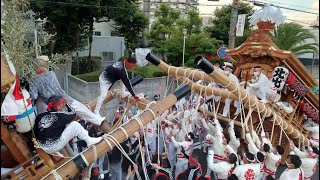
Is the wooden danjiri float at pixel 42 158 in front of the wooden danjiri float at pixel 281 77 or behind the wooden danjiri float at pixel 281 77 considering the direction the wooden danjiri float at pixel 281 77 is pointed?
in front

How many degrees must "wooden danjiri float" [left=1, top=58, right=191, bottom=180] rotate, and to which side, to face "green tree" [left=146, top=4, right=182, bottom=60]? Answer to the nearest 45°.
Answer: approximately 45° to its left

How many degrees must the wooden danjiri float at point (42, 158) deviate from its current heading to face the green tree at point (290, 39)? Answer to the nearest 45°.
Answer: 0° — it already faces it

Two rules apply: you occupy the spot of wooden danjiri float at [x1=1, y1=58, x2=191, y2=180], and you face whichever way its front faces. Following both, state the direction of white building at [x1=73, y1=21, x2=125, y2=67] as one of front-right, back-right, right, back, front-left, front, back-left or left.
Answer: front-left

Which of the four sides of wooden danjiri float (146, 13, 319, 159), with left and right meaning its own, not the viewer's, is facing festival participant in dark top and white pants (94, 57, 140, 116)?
front

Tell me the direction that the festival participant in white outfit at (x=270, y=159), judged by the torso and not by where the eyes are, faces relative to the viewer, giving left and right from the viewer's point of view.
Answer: facing away from the viewer and to the left of the viewer

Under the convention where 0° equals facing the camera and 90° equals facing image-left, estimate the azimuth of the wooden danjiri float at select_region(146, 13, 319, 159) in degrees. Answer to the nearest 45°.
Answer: approximately 45°

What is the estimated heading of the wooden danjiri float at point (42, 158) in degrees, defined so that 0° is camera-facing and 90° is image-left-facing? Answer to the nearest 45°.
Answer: approximately 225°

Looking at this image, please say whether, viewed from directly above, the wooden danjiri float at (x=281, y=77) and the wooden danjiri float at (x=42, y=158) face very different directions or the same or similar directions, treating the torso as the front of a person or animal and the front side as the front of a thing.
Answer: very different directions

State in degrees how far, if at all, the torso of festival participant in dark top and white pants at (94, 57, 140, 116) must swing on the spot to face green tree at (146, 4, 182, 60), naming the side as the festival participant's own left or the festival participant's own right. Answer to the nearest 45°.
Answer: approximately 90° to the festival participant's own left

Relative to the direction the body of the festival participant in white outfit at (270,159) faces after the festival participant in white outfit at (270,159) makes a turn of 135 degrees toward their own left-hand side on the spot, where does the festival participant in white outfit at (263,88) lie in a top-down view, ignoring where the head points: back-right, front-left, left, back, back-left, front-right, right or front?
back
